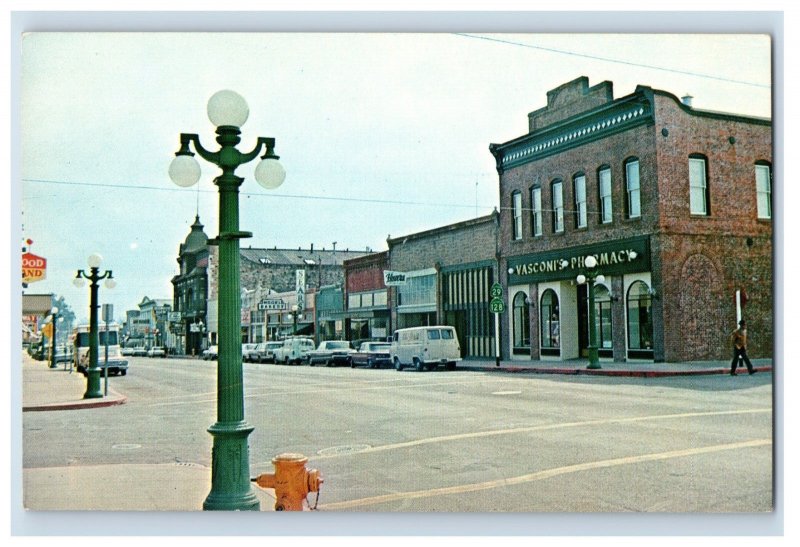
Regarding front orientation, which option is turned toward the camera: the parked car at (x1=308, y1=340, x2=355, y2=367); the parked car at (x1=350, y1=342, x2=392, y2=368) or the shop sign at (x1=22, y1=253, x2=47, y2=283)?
the shop sign

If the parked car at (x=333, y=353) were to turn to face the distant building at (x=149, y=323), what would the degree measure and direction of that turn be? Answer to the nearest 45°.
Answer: approximately 90° to its left

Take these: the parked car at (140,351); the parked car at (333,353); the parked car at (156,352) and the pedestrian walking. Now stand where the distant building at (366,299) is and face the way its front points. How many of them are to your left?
1

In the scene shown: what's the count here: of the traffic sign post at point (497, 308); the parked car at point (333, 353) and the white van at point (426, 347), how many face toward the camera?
1

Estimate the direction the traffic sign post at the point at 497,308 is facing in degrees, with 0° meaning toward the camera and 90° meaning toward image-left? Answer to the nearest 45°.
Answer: approximately 0°

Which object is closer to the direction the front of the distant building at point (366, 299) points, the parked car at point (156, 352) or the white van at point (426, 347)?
the parked car

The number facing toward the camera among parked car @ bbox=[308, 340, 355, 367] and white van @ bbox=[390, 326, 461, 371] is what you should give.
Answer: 0

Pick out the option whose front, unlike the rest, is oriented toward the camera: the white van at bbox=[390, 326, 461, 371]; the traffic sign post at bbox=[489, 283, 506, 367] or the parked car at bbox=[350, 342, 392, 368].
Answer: the traffic sign post

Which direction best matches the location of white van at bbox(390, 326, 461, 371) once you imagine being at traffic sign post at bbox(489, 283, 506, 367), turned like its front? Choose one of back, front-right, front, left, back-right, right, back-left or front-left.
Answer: back-right

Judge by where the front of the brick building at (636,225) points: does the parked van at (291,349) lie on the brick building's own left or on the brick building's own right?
on the brick building's own right
